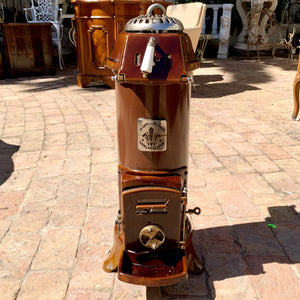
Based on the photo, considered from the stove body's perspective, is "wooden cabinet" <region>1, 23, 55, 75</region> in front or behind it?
behind

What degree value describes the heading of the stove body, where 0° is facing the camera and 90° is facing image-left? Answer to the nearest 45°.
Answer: approximately 0°

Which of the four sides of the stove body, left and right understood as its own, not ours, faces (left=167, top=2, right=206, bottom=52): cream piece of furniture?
back

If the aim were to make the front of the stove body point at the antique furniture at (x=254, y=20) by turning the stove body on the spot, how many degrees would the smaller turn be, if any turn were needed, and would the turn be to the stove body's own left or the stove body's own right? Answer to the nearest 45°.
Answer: approximately 180°

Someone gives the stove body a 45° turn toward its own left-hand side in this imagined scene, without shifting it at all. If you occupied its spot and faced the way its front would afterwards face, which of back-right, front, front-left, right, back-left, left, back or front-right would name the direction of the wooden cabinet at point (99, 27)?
back-left

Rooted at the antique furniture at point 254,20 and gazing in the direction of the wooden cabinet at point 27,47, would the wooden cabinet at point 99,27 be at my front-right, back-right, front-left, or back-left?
front-left

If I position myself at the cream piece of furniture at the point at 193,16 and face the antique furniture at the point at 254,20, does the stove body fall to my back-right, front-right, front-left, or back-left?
back-right

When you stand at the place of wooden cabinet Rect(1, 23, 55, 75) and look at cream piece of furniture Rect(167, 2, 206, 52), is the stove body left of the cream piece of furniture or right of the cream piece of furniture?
right
